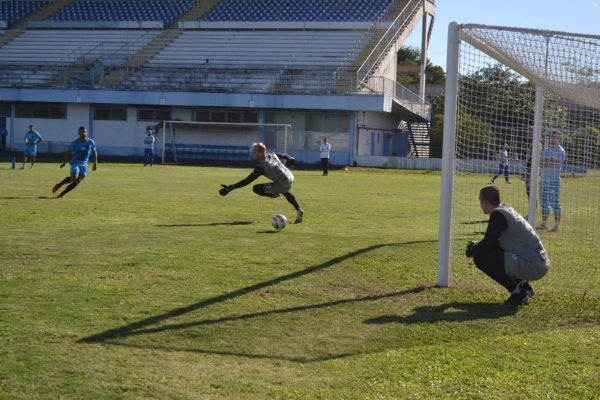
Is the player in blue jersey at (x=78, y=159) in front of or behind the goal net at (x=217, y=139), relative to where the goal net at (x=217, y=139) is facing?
in front

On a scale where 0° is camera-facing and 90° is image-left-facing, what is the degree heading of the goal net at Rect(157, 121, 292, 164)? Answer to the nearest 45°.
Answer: approximately 0°

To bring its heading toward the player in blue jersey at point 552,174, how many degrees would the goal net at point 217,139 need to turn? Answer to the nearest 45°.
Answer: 0° — it already faces them

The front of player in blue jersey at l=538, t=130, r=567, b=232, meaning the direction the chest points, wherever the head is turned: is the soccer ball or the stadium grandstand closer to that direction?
the soccer ball

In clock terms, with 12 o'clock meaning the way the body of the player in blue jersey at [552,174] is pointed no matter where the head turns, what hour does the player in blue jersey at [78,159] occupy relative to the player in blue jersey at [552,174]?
the player in blue jersey at [78,159] is roughly at 2 o'clock from the player in blue jersey at [552,174].

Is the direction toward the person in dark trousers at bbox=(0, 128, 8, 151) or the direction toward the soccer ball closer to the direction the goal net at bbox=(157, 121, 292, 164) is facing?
the soccer ball

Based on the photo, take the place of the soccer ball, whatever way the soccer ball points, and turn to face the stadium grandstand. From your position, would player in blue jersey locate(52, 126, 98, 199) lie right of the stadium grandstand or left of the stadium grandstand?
left

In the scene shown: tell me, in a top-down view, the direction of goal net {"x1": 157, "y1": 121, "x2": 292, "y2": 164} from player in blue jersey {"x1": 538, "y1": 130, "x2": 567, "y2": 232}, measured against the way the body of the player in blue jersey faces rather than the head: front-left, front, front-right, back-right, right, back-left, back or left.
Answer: right

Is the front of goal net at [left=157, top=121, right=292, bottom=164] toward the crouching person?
yes

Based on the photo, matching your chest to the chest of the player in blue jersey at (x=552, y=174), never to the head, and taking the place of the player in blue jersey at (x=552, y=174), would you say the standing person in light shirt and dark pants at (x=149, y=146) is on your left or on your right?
on your right

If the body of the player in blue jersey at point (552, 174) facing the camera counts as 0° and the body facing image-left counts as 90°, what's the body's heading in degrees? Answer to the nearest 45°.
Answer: approximately 45°

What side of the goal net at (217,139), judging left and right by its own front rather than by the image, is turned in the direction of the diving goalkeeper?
front

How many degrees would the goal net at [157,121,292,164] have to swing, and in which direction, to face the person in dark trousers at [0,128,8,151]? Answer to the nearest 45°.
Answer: approximately 90° to its right

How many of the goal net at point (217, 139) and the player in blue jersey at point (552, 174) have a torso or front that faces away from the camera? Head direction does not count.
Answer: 0
